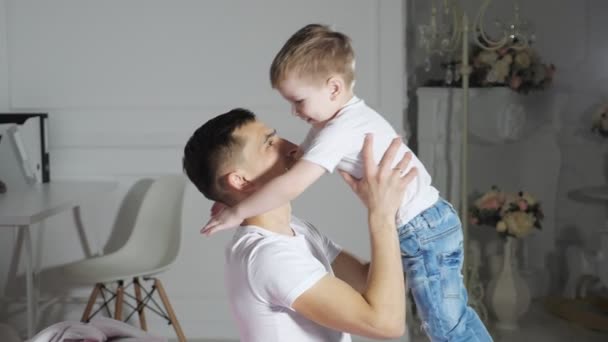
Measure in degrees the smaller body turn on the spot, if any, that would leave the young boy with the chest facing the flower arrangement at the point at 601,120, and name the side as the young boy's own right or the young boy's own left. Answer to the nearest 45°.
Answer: approximately 135° to the young boy's own right

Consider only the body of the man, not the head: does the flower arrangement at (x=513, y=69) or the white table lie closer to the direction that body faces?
the flower arrangement

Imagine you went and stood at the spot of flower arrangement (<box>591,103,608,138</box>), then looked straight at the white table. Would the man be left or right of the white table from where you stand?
left

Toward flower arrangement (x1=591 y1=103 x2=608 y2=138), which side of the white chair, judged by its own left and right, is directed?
back

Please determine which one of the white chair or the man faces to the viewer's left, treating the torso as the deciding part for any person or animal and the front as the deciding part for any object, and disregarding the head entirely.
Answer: the white chair

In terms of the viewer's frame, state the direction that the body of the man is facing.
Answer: to the viewer's right

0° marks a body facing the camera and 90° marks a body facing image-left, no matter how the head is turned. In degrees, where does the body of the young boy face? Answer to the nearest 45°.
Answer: approximately 90°

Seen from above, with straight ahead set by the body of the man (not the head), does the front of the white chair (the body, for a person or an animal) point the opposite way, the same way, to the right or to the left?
the opposite way

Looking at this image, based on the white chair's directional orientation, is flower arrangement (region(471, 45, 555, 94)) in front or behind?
behind

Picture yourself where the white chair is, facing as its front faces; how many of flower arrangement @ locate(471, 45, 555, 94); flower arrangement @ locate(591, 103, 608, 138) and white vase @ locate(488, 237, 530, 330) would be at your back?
3

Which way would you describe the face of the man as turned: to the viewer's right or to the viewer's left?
to the viewer's right

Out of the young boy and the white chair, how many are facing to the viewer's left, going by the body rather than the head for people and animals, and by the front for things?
2

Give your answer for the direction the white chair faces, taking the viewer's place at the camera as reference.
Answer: facing to the left of the viewer

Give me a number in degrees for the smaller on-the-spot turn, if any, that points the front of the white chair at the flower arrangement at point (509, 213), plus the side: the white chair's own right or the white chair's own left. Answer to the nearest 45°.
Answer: approximately 180°
